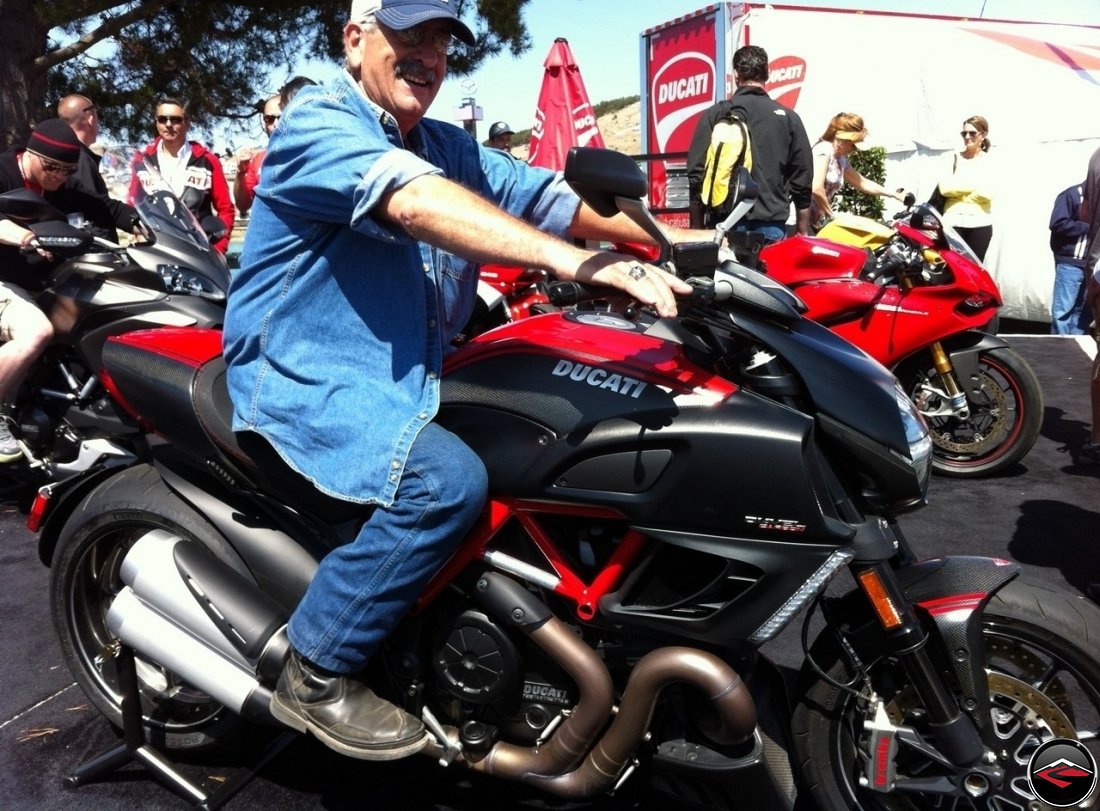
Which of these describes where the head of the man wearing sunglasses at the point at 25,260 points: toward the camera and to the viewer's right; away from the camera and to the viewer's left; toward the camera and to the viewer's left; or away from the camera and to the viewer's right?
toward the camera and to the viewer's right

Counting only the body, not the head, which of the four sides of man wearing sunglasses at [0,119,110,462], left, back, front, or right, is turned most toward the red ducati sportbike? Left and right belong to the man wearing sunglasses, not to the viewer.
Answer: front

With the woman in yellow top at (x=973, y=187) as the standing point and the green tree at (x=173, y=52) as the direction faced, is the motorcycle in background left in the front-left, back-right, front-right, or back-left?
front-left

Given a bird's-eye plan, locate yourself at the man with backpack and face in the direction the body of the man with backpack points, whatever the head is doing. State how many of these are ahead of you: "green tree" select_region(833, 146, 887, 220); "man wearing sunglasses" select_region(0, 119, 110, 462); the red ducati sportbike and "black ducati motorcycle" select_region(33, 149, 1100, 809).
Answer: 1

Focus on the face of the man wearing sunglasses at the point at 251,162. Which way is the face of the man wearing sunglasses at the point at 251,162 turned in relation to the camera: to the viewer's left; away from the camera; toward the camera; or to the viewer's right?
toward the camera

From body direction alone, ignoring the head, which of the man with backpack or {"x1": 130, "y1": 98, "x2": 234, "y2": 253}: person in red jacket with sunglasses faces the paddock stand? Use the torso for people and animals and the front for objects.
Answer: the person in red jacket with sunglasses

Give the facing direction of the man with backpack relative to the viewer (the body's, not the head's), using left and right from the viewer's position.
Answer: facing away from the viewer

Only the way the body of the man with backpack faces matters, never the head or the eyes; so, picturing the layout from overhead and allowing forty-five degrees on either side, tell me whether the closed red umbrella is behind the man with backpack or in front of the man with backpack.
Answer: in front

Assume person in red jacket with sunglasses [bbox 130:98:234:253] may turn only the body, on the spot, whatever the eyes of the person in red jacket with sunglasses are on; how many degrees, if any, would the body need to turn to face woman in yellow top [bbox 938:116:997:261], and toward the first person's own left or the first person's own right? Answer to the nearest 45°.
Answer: approximately 90° to the first person's own left

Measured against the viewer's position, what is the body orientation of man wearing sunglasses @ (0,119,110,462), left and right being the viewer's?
facing the viewer and to the right of the viewer

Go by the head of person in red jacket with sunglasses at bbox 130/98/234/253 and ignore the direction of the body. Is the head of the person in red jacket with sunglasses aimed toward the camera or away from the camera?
toward the camera

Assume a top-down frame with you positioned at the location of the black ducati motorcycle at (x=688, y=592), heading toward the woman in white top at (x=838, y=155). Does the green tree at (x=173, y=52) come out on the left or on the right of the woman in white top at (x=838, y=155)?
left

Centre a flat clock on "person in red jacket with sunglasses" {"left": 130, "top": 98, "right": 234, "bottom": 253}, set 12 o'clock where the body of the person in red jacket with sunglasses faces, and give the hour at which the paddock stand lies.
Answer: The paddock stand is roughly at 12 o'clock from the person in red jacket with sunglasses.

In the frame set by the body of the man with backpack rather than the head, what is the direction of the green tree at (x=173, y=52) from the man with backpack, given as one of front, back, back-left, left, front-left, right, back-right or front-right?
front-left

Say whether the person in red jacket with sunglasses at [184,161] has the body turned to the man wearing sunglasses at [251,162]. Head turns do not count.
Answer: no

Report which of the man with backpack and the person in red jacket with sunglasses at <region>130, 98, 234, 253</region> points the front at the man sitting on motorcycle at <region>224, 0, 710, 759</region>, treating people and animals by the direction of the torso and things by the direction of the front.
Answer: the person in red jacket with sunglasses

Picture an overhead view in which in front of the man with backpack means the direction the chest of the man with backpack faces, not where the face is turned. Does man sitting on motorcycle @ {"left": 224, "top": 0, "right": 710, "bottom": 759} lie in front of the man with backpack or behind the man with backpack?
behind

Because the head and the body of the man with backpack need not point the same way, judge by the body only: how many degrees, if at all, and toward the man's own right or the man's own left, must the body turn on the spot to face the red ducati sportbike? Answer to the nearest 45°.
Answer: approximately 135° to the man's own right

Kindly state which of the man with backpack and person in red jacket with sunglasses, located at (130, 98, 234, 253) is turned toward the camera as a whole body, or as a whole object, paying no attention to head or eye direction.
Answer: the person in red jacket with sunglasses

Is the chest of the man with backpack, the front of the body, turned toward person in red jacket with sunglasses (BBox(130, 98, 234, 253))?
no

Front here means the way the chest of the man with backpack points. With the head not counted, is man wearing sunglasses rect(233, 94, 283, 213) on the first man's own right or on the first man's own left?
on the first man's own left

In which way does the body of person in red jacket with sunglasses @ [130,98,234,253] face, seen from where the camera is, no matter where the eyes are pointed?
toward the camera

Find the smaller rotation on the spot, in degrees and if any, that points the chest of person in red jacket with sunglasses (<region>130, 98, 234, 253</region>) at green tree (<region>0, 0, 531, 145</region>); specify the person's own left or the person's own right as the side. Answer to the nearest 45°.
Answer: approximately 180°
